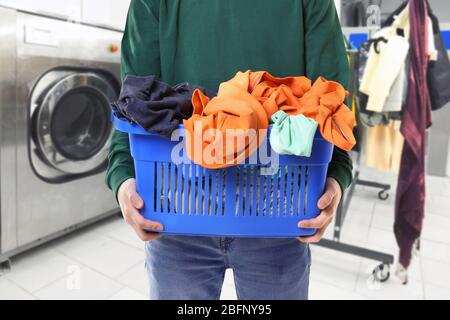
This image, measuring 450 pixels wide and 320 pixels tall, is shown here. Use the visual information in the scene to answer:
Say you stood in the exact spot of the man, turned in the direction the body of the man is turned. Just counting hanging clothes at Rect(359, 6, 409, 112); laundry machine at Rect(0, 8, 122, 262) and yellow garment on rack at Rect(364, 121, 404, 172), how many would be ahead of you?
0

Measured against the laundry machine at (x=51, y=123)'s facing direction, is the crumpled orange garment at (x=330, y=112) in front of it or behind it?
in front

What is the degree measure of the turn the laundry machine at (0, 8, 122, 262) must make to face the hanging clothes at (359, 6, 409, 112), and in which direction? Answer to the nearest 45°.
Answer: approximately 45° to its left

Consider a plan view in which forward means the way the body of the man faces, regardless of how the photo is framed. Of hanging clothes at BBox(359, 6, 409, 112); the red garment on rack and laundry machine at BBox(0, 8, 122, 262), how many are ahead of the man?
0

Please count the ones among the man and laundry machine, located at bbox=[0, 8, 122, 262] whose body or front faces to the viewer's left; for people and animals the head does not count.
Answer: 0

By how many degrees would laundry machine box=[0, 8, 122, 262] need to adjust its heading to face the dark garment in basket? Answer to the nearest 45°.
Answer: approximately 45° to its right

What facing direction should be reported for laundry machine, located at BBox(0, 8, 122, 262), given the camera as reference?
facing the viewer and to the right of the viewer

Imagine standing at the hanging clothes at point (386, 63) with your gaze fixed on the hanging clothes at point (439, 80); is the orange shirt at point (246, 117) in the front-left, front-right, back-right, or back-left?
back-right

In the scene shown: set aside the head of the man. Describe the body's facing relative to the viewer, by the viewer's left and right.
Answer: facing the viewer

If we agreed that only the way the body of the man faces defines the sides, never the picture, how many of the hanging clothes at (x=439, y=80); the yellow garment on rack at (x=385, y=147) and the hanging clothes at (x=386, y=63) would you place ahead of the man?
0
